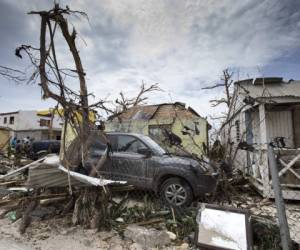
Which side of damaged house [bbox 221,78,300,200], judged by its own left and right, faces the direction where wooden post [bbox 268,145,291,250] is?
front

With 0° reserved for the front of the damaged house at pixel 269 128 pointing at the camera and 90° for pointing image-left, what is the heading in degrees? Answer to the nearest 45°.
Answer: approximately 0°

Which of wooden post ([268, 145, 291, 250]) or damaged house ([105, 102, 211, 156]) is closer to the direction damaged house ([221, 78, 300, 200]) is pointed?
the wooden post

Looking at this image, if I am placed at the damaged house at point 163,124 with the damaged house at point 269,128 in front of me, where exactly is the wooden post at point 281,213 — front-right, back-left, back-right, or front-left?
front-right

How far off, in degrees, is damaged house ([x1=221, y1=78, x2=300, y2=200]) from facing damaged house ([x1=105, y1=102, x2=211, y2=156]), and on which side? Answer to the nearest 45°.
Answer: approximately 135° to its right

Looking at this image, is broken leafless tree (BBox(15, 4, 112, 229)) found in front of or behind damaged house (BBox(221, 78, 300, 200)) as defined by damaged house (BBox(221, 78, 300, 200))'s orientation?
in front

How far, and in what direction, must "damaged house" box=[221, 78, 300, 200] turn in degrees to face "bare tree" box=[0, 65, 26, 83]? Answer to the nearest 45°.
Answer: approximately 45° to its right

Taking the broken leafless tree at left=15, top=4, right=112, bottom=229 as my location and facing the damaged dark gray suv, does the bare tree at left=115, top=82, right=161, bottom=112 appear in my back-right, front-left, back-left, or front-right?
front-left
